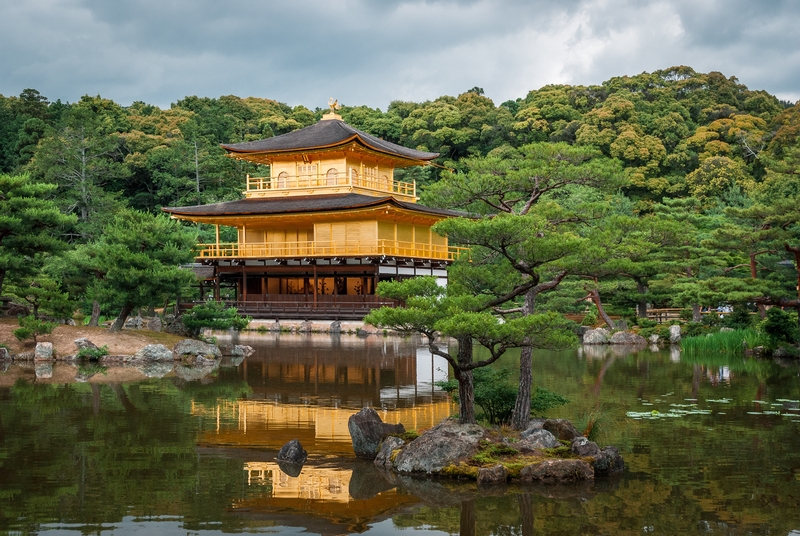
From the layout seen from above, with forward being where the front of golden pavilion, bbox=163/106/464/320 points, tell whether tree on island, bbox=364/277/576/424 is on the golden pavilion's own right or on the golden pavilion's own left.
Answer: on the golden pavilion's own left

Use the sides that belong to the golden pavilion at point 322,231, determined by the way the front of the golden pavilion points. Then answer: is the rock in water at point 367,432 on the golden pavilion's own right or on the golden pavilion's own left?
on the golden pavilion's own left

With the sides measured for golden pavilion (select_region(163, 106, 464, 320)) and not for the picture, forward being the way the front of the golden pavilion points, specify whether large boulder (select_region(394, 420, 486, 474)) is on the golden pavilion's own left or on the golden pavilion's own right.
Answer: on the golden pavilion's own left

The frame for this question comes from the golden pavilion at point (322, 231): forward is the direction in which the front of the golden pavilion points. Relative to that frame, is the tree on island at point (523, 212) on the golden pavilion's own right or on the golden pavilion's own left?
on the golden pavilion's own left

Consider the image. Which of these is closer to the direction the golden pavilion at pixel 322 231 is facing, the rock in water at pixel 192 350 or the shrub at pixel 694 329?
the rock in water

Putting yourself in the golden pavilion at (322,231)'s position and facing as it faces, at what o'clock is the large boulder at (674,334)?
The large boulder is roughly at 9 o'clock from the golden pavilion.

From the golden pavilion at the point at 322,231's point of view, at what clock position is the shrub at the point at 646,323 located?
The shrub is roughly at 9 o'clock from the golden pavilion.

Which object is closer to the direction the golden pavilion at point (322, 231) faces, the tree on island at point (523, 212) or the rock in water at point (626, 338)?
the tree on island

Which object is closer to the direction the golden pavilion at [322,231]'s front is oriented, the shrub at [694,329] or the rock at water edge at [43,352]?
the rock at water edge

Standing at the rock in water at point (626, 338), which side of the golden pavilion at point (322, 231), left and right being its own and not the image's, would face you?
left

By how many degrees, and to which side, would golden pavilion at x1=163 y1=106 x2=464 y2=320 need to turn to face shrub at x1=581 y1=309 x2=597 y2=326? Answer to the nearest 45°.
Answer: approximately 90° to its left

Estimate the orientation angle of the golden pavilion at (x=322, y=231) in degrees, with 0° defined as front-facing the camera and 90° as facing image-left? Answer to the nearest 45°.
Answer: approximately 45°

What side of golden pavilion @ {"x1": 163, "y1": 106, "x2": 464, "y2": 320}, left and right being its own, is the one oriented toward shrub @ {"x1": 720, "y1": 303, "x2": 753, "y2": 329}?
left
